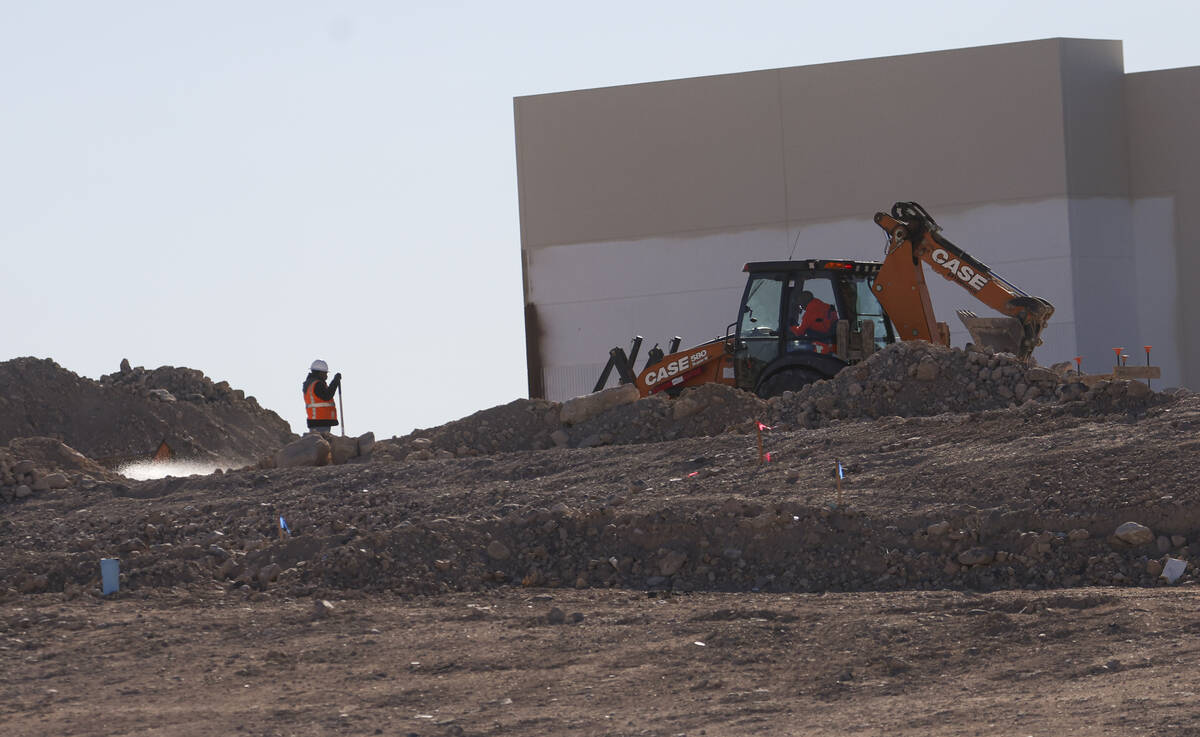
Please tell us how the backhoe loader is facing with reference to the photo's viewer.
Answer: facing to the left of the viewer

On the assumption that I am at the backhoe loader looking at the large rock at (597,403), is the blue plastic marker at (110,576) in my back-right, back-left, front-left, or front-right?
front-left

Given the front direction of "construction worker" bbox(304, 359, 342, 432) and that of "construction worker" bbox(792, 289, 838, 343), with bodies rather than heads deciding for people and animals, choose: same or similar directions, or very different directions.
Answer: very different directions

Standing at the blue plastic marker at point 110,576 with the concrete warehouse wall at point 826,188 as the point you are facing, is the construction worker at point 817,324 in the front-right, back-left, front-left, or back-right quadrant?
front-right

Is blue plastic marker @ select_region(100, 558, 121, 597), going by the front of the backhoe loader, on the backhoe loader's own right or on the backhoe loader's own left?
on the backhoe loader's own left

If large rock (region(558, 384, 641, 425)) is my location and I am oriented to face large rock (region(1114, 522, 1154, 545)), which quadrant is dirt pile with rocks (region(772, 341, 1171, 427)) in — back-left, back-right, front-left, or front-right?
front-left
